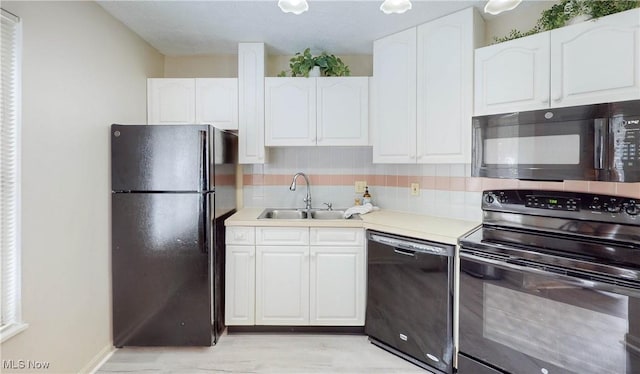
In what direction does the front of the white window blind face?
to the viewer's right

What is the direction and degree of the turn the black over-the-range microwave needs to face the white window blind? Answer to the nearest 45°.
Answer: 0° — it already faces it

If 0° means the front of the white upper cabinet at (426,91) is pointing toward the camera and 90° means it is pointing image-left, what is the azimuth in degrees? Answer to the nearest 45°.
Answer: approximately 45°

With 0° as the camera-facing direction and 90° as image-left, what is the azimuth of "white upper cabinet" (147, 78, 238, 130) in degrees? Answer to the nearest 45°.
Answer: approximately 0°

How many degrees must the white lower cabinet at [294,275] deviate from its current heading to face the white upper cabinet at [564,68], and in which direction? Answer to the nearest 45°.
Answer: approximately 45° to its left

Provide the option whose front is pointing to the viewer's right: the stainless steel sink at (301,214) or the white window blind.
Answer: the white window blind

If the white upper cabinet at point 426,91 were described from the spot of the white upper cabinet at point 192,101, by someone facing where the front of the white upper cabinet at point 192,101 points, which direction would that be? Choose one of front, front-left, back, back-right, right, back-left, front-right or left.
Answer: front-left

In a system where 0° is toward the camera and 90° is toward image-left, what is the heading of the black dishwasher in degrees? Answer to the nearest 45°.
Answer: approximately 45°

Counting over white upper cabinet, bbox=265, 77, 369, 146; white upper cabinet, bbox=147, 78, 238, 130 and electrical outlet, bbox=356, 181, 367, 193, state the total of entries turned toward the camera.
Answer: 3

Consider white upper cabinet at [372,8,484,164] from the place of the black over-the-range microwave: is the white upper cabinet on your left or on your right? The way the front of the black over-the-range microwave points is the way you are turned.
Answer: on your right

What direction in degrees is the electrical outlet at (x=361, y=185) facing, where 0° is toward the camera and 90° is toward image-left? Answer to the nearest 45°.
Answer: approximately 0°
